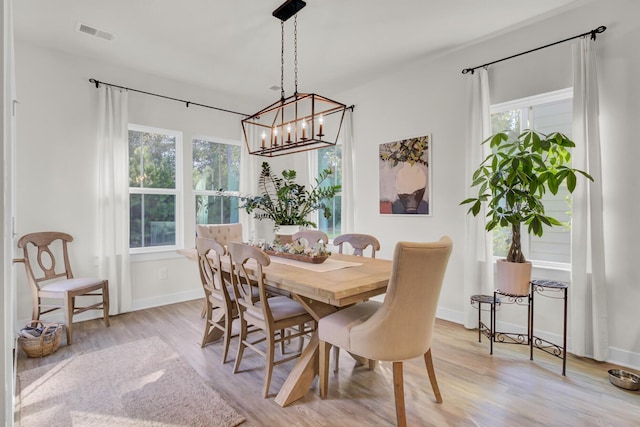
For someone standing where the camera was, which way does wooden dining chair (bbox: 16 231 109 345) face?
facing the viewer and to the right of the viewer

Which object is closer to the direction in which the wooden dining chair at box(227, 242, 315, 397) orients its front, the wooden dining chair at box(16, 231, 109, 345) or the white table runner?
the white table runner

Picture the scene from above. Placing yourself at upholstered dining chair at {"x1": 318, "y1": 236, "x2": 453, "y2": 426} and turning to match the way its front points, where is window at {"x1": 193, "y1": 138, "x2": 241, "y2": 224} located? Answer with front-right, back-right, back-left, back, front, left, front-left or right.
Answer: front

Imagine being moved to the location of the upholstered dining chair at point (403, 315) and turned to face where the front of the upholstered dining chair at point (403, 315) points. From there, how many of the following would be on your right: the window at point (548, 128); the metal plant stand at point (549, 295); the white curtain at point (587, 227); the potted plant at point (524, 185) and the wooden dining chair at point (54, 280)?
4

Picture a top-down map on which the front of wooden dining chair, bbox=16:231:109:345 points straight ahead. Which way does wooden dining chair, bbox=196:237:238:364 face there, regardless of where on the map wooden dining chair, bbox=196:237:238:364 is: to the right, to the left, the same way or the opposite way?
to the left

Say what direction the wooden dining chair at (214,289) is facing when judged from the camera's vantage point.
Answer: facing away from the viewer and to the right of the viewer

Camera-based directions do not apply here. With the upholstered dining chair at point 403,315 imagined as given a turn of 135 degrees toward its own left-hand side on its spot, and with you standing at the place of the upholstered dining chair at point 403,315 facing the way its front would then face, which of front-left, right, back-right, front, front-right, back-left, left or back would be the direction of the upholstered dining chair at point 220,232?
back-right

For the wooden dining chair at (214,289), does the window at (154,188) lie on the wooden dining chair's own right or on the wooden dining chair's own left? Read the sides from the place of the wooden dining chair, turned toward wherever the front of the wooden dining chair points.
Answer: on the wooden dining chair's own left

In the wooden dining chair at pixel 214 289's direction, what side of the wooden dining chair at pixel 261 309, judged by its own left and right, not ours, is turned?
left

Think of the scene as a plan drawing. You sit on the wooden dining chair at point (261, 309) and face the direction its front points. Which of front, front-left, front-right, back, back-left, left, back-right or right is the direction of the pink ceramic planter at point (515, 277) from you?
front-right

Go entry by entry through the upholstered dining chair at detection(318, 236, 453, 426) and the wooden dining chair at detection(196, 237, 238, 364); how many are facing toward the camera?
0

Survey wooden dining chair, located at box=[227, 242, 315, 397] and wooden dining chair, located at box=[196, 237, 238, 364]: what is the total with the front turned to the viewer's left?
0

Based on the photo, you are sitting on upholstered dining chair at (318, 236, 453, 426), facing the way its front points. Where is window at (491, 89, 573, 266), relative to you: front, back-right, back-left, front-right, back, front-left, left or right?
right

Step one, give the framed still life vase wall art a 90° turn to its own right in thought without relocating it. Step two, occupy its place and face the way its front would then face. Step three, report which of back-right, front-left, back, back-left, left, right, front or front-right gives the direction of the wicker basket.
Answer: left

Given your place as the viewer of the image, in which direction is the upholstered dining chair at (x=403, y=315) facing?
facing away from the viewer and to the left of the viewer

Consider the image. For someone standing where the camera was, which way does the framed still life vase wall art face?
facing the viewer and to the left of the viewer
